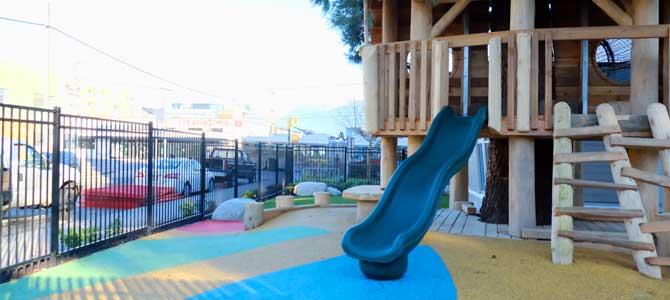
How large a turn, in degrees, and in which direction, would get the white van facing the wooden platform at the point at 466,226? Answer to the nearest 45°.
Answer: approximately 45° to its right

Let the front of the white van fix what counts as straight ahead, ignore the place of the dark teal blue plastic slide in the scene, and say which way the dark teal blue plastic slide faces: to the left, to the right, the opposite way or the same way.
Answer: the opposite way

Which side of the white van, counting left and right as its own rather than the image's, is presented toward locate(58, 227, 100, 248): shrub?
right

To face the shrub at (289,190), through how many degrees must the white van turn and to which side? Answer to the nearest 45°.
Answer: approximately 45° to its left

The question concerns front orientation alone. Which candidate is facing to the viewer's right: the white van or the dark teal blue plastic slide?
the white van

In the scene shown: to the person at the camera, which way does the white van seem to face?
facing to the right of the viewer

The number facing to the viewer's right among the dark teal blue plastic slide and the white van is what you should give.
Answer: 1

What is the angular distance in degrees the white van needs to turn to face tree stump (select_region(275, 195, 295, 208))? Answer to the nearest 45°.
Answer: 0° — it already faces it

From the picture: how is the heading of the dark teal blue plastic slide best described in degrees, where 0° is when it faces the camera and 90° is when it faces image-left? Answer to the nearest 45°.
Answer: approximately 45°

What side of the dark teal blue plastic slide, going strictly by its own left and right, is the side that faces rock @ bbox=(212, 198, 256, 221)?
right

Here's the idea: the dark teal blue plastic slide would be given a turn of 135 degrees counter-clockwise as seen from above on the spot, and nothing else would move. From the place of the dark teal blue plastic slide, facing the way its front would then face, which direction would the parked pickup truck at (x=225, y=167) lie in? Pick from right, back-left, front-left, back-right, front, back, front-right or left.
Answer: back-left
